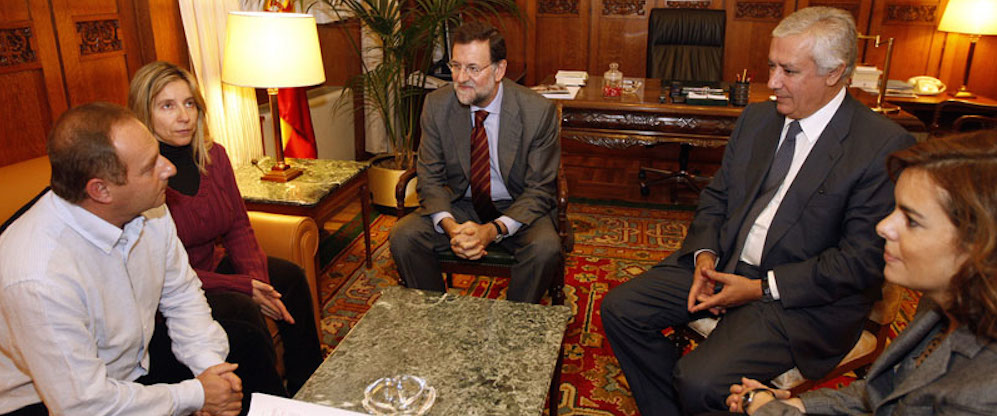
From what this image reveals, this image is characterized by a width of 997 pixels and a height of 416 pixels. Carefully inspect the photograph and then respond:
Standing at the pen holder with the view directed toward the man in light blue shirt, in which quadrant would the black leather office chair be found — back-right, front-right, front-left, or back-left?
back-right

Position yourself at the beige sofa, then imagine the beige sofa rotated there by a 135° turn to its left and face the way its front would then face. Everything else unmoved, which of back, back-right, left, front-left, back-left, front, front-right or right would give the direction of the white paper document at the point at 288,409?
back

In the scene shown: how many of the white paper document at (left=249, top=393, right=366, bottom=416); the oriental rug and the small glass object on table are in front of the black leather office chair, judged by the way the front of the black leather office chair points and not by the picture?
3

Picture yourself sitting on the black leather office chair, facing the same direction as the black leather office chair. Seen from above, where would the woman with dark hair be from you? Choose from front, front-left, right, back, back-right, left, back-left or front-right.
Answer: front

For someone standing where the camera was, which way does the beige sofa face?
facing the viewer and to the right of the viewer

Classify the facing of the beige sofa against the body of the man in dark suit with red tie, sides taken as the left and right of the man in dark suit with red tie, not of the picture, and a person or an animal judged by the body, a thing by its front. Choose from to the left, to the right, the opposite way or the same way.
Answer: to the left

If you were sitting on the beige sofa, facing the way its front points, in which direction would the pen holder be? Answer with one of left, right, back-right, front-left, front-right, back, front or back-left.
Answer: front-left

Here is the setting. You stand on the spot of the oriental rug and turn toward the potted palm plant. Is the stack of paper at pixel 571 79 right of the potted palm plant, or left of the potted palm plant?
right

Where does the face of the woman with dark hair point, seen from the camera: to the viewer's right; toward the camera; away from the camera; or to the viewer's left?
to the viewer's left

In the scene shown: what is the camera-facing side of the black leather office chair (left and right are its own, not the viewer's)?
front

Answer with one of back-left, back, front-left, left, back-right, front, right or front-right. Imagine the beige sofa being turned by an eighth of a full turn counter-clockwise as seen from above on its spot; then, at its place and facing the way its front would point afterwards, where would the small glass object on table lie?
right
